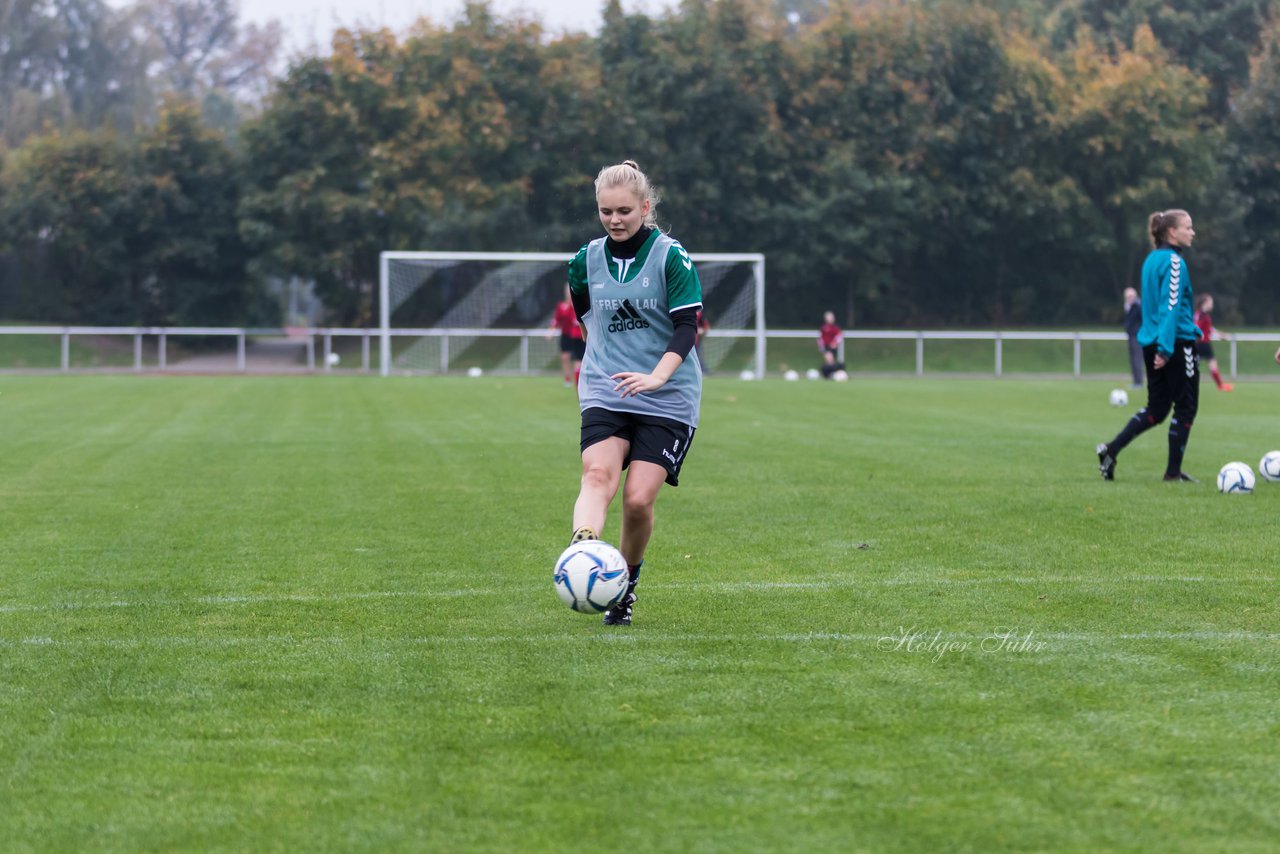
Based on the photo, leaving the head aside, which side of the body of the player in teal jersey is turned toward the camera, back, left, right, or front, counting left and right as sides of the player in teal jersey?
right

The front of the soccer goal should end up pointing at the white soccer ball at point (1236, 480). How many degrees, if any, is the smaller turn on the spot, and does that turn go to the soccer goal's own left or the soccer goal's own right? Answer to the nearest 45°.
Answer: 0° — it already faces it

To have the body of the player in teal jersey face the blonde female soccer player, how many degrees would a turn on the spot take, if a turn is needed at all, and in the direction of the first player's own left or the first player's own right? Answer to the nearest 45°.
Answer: approximately 90° to the first player's own right

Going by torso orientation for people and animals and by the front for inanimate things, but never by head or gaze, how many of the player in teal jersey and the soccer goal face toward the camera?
1

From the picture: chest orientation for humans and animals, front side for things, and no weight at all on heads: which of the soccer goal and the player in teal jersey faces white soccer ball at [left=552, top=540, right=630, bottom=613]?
the soccer goal

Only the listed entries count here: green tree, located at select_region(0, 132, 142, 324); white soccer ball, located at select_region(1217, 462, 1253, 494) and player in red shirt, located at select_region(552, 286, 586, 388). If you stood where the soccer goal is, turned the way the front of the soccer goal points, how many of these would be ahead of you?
2

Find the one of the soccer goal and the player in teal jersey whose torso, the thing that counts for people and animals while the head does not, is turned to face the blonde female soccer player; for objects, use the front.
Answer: the soccer goal

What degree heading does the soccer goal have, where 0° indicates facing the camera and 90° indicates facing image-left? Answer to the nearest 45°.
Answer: approximately 0°

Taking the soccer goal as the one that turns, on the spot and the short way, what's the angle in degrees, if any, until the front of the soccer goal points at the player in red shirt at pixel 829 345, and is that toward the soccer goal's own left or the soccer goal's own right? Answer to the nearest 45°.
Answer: approximately 90° to the soccer goal's own left

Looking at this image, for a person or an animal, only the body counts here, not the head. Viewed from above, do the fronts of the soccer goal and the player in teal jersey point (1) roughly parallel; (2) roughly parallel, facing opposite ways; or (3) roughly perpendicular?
roughly perpendicular
